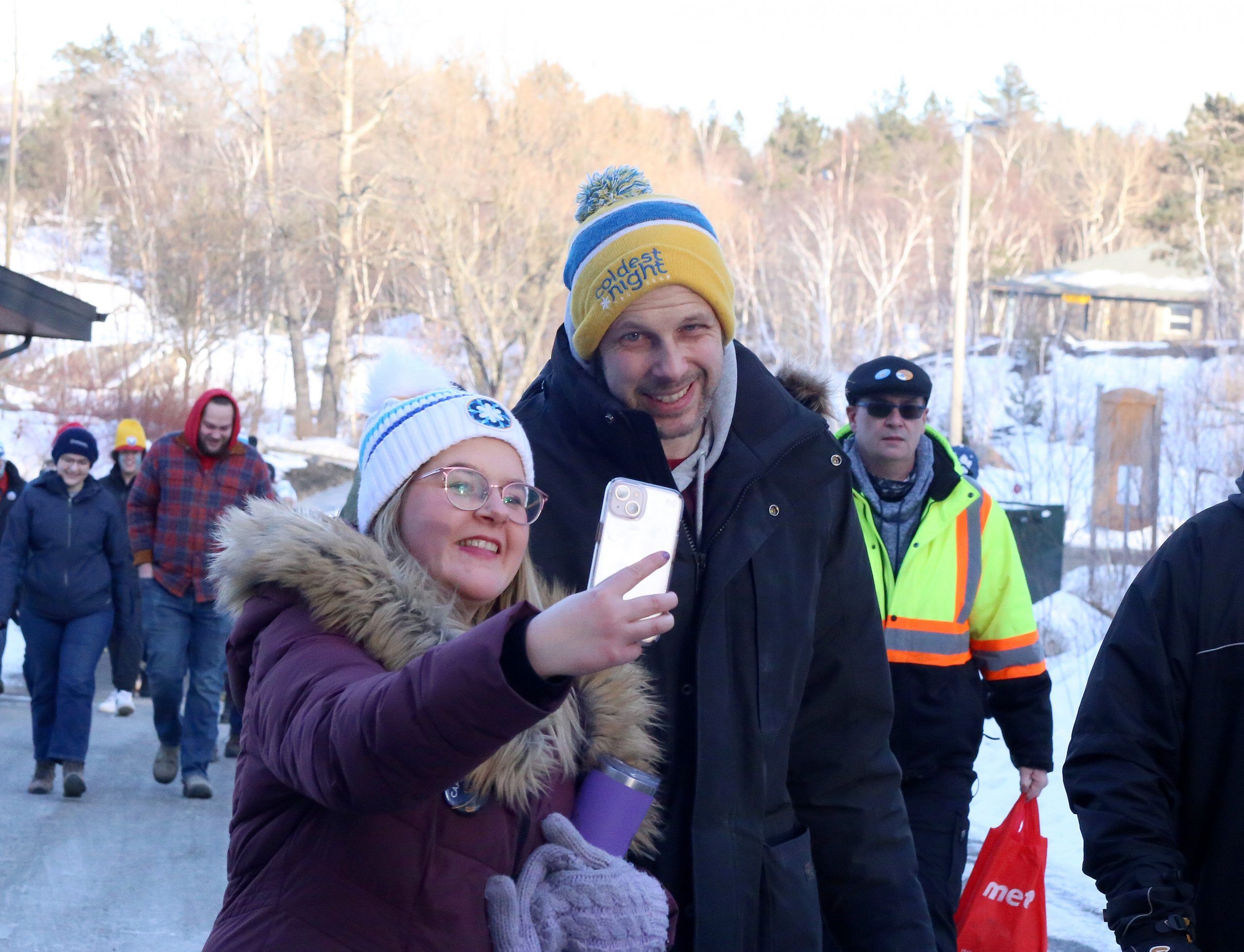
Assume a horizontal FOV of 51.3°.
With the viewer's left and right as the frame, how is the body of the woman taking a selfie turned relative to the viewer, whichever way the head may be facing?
facing the viewer and to the right of the viewer

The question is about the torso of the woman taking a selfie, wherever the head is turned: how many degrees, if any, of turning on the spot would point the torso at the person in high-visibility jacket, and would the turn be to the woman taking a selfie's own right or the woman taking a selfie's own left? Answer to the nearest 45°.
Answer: approximately 90° to the woman taking a selfie's own left

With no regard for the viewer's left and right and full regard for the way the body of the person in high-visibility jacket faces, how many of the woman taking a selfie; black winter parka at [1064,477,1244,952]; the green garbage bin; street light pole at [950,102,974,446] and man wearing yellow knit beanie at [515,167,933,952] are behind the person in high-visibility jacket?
2

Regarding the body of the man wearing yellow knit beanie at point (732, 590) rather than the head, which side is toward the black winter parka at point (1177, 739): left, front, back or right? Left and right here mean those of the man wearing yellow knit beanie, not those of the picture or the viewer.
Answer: left

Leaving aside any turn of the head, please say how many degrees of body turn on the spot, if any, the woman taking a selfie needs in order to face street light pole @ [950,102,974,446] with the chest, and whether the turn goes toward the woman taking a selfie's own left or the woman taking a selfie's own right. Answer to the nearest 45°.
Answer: approximately 90° to the woman taking a selfie's own left

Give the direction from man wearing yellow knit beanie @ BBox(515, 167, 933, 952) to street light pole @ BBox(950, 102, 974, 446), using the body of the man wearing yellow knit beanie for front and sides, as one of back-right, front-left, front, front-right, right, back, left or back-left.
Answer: back

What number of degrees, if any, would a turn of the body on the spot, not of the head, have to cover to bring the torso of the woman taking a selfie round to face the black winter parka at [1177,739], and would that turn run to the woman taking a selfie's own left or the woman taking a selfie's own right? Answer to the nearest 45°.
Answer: approximately 90° to the woman taking a selfie's own left

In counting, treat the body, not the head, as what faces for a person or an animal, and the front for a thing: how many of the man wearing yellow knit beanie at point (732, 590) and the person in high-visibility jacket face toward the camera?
2

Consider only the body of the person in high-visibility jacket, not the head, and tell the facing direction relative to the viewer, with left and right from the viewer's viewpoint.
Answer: facing the viewer

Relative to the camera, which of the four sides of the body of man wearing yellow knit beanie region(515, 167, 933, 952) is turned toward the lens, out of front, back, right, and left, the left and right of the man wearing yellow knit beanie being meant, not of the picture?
front

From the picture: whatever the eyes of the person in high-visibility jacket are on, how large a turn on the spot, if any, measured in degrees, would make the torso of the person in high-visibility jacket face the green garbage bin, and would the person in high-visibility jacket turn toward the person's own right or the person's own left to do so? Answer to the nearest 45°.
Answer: approximately 180°

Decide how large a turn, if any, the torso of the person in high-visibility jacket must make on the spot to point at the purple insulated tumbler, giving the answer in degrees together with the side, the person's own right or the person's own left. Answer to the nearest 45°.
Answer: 0° — they already face it
